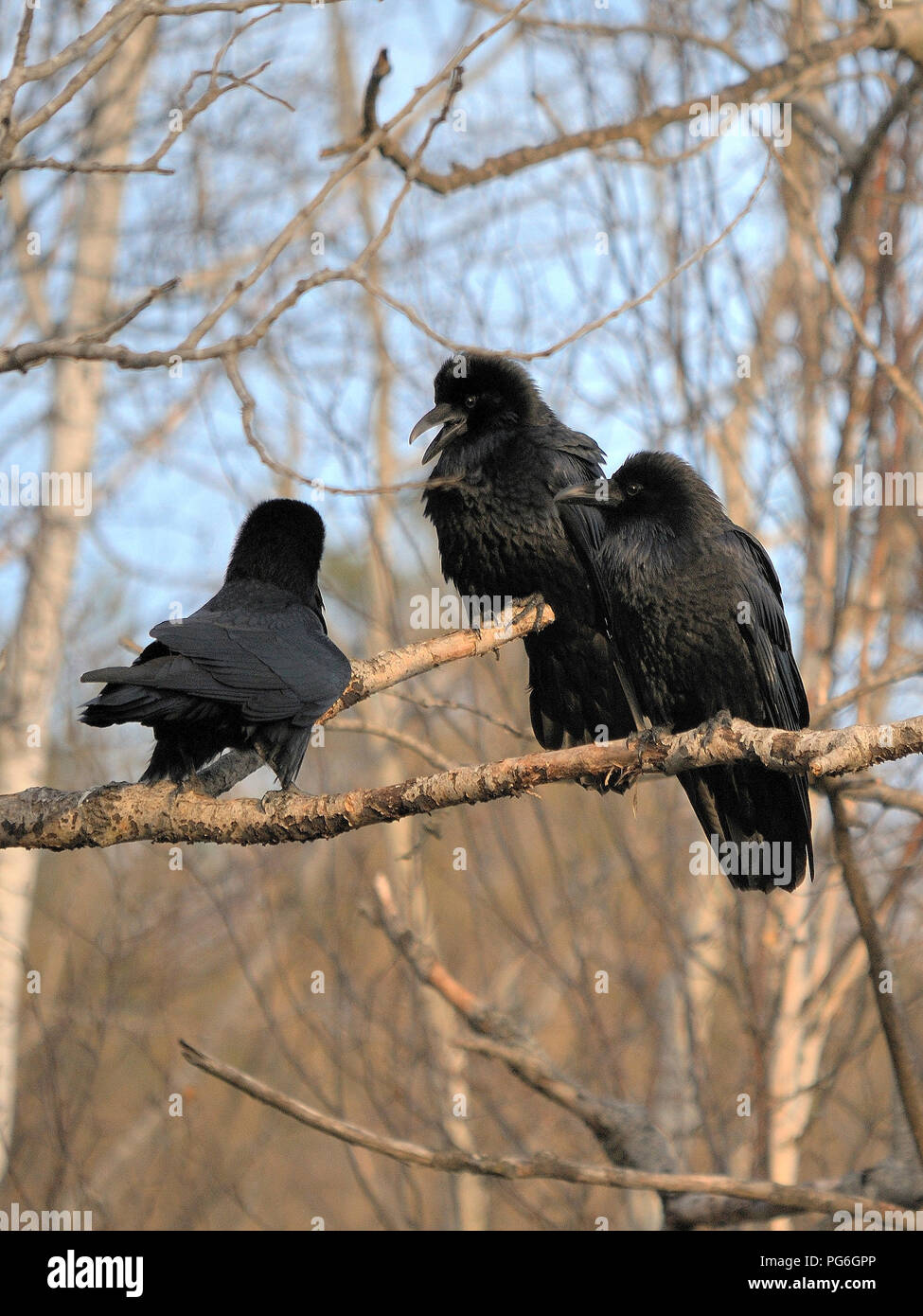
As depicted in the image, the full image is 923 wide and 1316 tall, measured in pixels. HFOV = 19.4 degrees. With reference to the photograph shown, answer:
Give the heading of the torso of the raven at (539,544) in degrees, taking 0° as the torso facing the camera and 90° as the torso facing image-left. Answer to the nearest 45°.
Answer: approximately 45°

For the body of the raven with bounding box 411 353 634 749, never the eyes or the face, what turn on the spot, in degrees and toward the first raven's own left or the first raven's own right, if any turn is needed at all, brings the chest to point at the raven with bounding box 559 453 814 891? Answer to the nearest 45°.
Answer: approximately 90° to the first raven's own left

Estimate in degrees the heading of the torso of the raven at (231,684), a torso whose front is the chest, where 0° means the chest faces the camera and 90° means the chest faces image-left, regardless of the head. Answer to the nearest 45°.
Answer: approximately 225°

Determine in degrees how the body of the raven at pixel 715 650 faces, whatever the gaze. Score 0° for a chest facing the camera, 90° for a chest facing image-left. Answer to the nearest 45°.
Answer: approximately 45°

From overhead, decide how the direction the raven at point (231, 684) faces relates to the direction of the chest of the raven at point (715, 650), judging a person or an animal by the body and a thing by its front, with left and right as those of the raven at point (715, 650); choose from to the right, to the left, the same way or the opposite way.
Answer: the opposite way

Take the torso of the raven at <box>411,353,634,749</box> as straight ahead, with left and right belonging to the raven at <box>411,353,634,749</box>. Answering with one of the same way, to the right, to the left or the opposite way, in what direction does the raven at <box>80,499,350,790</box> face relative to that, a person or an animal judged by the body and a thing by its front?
the opposite way
